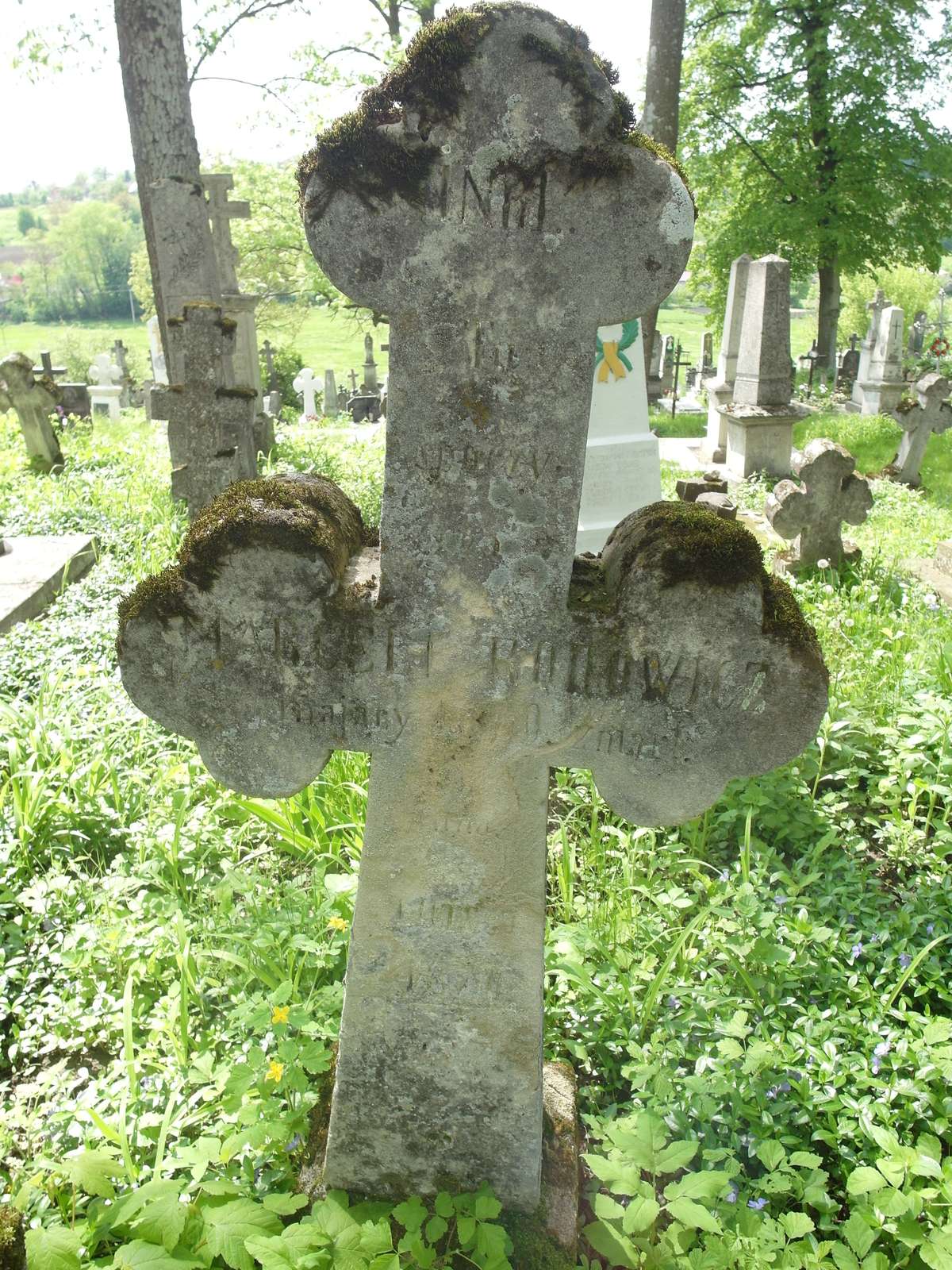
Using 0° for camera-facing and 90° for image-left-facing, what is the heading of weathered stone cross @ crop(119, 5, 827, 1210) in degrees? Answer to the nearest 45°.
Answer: approximately 0°

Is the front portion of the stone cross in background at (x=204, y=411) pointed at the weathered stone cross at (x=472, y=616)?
yes

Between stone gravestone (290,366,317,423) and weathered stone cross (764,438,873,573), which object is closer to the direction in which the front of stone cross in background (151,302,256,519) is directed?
the weathered stone cross

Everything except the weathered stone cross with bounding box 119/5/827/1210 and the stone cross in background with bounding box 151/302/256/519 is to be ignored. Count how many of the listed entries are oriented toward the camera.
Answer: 2

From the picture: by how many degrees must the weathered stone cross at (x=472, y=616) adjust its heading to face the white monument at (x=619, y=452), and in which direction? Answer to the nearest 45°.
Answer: approximately 180°

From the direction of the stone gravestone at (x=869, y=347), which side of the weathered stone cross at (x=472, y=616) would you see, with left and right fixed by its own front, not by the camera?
back

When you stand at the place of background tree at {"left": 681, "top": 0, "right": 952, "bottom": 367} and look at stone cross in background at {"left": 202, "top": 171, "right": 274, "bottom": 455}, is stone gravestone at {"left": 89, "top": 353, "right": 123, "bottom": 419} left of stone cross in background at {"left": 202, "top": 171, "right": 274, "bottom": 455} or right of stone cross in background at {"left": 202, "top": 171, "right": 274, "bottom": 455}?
right

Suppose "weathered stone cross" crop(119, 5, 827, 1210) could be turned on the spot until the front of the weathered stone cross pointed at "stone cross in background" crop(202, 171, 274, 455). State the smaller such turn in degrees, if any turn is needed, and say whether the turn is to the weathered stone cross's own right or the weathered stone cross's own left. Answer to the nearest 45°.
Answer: approximately 180°

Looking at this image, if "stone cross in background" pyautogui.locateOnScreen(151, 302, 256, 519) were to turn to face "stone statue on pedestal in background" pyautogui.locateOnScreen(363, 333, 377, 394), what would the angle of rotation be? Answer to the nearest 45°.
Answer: approximately 180°

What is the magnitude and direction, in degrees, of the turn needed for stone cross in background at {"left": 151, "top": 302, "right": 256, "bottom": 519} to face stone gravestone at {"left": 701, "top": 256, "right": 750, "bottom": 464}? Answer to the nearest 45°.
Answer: approximately 135° to its left
